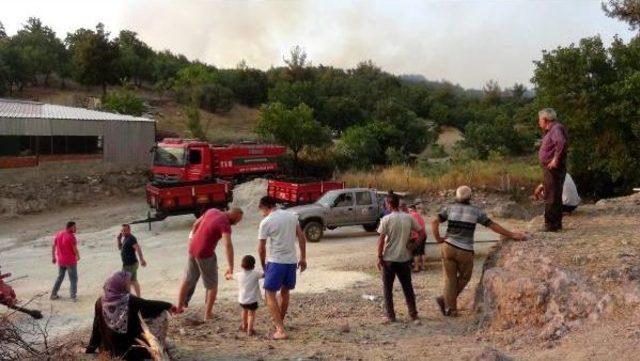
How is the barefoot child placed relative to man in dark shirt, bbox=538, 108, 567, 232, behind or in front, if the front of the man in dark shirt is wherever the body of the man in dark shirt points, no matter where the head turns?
in front

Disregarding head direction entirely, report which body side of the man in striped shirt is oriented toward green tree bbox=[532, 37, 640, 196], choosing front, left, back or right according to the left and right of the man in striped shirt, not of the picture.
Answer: front

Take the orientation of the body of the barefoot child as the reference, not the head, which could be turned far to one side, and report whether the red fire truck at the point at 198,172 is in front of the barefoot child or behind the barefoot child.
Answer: in front

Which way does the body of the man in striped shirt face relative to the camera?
away from the camera

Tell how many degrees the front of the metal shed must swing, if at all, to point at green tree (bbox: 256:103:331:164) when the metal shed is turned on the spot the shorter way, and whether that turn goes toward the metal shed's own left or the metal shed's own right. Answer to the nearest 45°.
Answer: approximately 90° to the metal shed's own left

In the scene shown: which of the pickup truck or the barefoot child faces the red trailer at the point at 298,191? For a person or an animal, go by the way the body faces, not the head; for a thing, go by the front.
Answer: the barefoot child

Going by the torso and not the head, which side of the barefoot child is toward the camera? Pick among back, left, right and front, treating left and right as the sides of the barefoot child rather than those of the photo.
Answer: back

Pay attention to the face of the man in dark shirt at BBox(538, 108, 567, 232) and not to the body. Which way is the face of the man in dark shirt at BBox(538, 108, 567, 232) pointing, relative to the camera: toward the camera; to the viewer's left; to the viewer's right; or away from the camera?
to the viewer's left

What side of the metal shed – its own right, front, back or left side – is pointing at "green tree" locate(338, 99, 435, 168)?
left

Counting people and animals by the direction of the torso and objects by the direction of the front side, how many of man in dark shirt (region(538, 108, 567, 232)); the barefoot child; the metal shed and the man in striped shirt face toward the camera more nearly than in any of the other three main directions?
1

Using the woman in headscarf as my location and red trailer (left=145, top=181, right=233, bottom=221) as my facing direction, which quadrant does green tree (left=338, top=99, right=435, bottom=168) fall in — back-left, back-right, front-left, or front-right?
front-right

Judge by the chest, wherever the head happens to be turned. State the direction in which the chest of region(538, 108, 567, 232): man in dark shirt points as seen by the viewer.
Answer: to the viewer's left

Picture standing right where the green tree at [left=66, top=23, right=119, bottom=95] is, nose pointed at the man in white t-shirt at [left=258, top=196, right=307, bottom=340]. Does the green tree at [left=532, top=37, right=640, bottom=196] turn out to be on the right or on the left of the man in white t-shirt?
left

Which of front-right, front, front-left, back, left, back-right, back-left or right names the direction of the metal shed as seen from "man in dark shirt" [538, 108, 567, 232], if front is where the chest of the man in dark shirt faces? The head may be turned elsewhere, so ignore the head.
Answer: front-right

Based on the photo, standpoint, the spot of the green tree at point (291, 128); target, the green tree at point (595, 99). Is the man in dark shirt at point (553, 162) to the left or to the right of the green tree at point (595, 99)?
right

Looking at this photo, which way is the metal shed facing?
toward the camera
